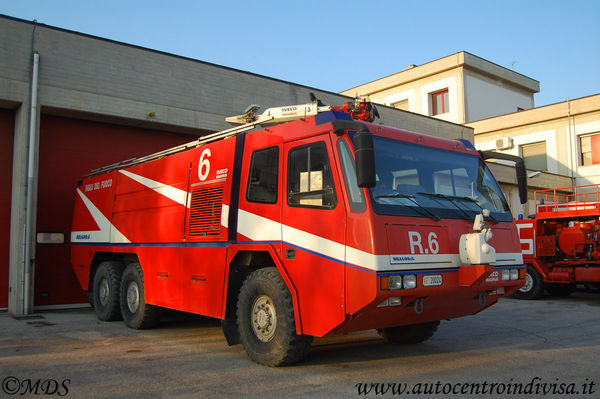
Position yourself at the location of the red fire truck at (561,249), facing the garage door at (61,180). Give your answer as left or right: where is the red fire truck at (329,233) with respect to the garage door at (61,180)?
left

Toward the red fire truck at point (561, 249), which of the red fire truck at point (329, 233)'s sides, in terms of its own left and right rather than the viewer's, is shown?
left

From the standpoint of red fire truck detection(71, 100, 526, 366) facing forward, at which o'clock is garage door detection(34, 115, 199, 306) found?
The garage door is roughly at 6 o'clock from the red fire truck.

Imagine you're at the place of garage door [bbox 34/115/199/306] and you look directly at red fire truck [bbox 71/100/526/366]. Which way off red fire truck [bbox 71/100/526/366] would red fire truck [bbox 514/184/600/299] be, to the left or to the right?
left

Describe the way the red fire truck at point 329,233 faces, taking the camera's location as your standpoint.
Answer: facing the viewer and to the right of the viewer
